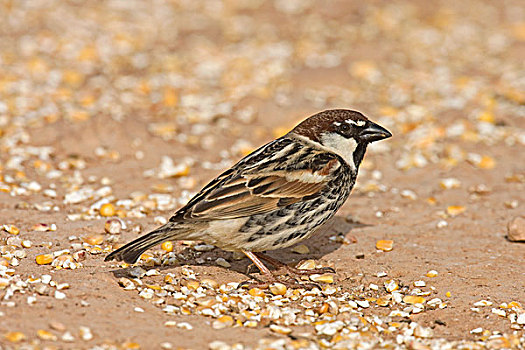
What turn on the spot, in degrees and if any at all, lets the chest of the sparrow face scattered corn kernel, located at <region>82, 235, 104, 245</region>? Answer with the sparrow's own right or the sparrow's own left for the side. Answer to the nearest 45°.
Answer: approximately 180°

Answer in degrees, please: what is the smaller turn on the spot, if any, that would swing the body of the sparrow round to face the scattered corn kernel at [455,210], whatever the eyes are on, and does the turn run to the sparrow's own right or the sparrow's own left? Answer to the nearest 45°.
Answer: approximately 45° to the sparrow's own left

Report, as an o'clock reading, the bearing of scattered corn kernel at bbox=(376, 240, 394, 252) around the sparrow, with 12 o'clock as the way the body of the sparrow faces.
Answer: The scattered corn kernel is roughly at 11 o'clock from the sparrow.

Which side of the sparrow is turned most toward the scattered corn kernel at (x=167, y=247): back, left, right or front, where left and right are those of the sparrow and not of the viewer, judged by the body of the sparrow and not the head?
back

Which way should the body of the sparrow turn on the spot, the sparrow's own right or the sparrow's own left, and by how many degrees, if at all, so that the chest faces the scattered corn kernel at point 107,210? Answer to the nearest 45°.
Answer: approximately 135° to the sparrow's own left

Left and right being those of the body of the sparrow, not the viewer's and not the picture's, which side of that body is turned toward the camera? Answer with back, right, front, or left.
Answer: right

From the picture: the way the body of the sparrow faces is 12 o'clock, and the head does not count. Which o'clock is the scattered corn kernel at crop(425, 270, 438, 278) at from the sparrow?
The scattered corn kernel is roughly at 12 o'clock from the sparrow.

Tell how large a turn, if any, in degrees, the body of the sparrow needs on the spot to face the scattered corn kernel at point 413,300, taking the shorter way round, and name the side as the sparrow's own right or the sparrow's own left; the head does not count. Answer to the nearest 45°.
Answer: approximately 45° to the sparrow's own right

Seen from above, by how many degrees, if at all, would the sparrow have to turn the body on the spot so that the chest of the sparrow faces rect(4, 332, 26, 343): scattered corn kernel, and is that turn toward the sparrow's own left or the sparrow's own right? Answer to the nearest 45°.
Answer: approximately 135° to the sparrow's own right

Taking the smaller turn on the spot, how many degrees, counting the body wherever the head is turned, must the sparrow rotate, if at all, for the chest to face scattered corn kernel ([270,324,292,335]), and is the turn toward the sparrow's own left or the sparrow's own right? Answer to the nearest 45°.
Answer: approximately 90° to the sparrow's own right
